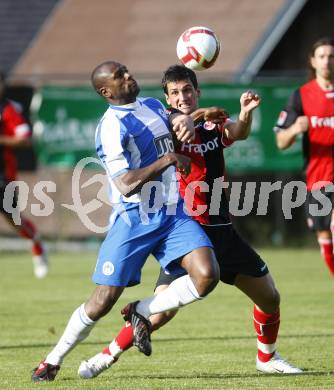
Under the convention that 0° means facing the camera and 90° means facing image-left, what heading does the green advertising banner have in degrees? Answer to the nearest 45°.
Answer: approximately 0°

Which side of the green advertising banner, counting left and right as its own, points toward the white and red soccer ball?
front
